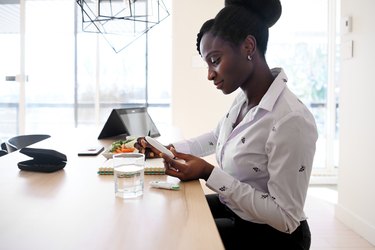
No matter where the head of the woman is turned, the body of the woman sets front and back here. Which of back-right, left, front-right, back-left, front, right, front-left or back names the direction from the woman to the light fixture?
front-right

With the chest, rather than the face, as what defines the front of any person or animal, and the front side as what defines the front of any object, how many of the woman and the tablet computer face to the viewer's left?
1

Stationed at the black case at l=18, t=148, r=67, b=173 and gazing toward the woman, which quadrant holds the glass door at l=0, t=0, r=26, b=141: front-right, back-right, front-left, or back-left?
back-left

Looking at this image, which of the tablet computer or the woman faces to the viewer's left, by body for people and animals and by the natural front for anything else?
the woman

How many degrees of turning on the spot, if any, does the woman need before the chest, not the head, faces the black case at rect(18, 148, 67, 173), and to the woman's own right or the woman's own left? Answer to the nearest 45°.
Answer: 0° — they already face it

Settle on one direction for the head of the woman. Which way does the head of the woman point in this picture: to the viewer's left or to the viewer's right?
to the viewer's left

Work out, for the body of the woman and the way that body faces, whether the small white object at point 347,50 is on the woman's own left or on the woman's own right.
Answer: on the woman's own right

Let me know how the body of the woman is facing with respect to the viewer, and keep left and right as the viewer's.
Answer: facing to the left of the viewer
